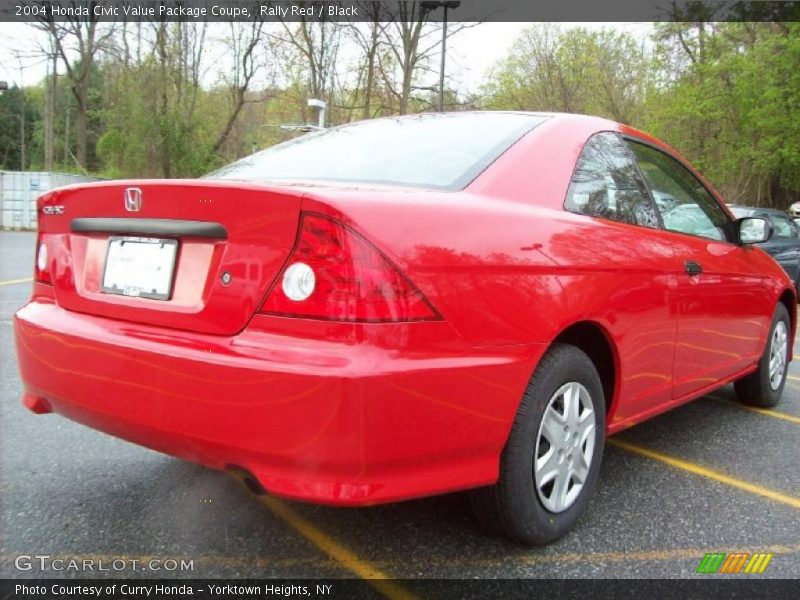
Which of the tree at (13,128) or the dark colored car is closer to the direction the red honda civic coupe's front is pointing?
the dark colored car

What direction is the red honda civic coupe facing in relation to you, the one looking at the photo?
facing away from the viewer and to the right of the viewer

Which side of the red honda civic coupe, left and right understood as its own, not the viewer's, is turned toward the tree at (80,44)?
left

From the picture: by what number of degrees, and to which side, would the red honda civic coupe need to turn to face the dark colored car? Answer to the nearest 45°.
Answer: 0° — it already faces it

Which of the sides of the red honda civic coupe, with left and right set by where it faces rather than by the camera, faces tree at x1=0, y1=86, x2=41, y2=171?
left
